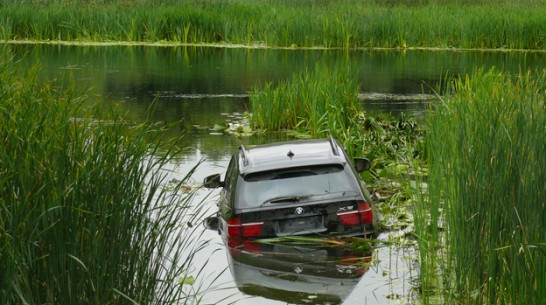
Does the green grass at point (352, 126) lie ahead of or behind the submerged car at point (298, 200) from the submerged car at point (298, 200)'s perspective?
ahead

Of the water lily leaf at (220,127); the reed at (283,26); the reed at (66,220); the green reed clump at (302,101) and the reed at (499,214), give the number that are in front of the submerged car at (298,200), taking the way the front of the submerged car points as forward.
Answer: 3

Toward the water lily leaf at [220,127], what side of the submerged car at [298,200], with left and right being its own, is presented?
front

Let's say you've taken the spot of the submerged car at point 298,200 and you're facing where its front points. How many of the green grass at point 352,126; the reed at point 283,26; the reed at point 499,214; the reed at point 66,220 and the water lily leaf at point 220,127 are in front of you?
3

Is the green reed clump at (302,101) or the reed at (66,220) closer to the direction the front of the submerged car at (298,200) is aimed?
the green reed clump

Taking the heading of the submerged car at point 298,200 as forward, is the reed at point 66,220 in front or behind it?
behind

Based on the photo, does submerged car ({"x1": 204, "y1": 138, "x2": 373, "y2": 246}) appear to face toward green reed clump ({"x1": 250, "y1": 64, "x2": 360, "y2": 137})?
yes

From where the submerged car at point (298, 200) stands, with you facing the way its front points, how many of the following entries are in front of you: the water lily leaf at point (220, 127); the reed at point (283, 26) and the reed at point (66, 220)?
2

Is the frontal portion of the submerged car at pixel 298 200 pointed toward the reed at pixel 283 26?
yes

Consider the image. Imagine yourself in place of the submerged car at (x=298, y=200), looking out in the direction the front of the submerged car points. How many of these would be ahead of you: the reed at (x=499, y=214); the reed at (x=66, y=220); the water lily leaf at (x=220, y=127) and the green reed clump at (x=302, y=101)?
2

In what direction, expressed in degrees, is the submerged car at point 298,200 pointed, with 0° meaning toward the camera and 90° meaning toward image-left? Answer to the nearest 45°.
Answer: approximately 180°

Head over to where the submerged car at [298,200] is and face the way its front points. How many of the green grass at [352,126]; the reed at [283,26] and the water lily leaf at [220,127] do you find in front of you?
3

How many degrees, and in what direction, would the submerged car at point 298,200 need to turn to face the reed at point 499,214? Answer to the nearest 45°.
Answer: approximately 135° to its right
